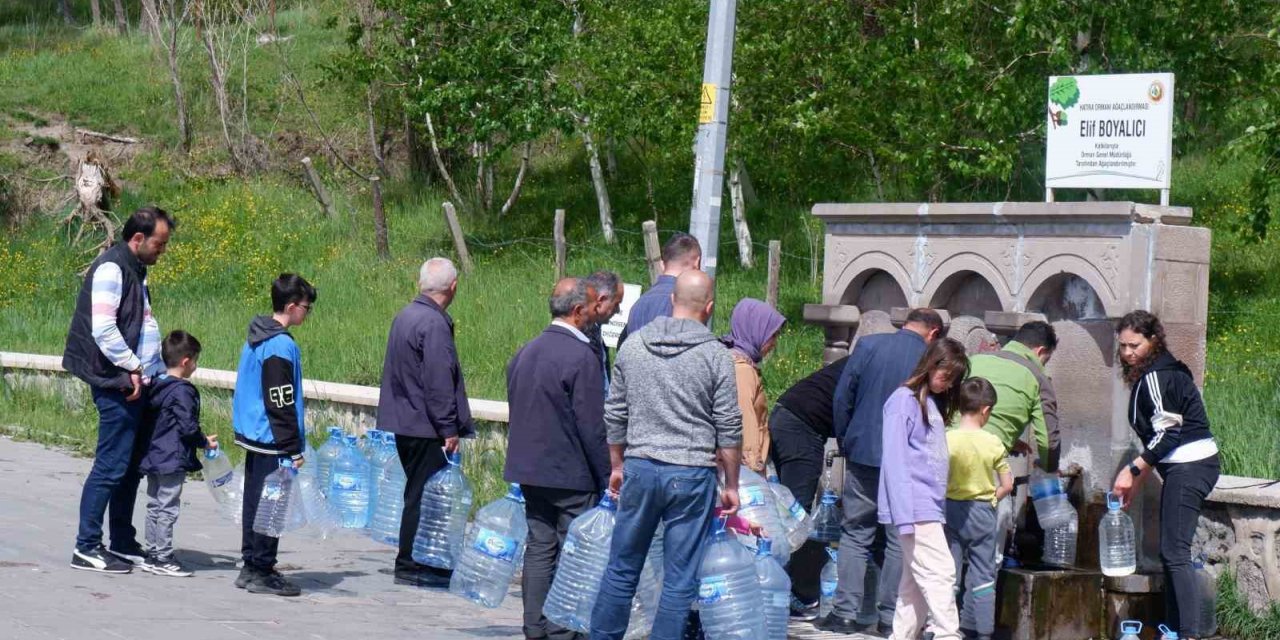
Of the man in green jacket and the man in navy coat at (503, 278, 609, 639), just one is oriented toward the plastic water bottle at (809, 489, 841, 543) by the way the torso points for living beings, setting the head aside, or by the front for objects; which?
the man in navy coat

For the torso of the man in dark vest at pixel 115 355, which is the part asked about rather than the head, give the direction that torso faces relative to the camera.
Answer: to the viewer's right

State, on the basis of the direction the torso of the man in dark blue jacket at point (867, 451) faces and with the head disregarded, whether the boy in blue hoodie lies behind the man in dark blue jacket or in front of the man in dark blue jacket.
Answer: behind

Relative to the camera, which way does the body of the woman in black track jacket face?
to the viewer's left

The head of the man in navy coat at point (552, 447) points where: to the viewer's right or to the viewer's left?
to the viewer's right

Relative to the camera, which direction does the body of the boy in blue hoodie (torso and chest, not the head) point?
to the viewer's right

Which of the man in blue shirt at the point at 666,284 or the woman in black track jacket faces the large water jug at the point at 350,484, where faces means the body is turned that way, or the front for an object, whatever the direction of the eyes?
the woman in black track jacket

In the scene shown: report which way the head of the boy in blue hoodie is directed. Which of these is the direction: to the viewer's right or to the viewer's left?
to the viewer's right

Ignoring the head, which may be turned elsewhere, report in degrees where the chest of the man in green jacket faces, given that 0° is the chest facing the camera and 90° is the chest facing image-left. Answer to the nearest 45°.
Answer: approximately 225°

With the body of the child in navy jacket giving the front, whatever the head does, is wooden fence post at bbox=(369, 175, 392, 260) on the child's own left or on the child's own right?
on the child's own left
